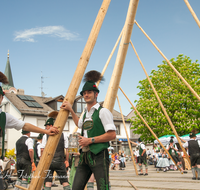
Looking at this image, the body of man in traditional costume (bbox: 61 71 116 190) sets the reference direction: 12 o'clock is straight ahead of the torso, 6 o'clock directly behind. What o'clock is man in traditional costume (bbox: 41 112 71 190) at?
man in traditional costume (bbox: 41 112 71 190) is roughly at 4 o'clock from man in traditional costume (bbox: 61 71 116 190).

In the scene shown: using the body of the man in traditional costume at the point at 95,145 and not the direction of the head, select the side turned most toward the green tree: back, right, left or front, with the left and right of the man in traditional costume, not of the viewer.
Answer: back

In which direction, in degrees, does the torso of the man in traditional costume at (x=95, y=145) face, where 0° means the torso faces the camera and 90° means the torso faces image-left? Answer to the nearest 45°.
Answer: approximately 45°

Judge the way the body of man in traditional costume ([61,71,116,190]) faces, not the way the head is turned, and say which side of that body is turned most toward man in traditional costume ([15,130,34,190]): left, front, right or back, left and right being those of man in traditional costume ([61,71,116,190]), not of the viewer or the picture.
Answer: right

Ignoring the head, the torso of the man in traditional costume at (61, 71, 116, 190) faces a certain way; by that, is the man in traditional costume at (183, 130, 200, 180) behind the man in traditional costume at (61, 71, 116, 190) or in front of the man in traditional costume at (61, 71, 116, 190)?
behind

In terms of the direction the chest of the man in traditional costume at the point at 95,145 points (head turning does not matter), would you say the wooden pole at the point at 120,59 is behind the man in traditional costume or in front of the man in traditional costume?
behind
